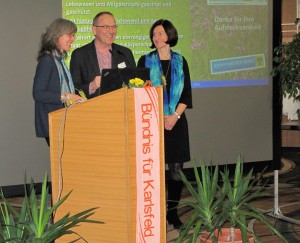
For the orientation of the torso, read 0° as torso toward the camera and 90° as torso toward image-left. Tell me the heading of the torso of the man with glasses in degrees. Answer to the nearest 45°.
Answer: approximately 315°

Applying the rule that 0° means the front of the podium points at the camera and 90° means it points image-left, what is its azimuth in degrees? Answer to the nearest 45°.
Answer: approximately 315°

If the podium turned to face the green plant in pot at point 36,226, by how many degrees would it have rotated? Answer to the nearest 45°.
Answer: approximately 90° to its right

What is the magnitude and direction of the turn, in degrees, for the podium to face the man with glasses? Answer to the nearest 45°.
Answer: approximately 135° to its left

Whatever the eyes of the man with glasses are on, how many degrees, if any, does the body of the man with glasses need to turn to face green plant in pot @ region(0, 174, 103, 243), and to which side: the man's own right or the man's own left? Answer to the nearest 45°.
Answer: approximately 45° to the man's own right

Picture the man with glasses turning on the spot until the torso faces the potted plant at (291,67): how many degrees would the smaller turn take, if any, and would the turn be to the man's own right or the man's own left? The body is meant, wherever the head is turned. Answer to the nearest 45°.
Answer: approximately 45° to the man's own left
